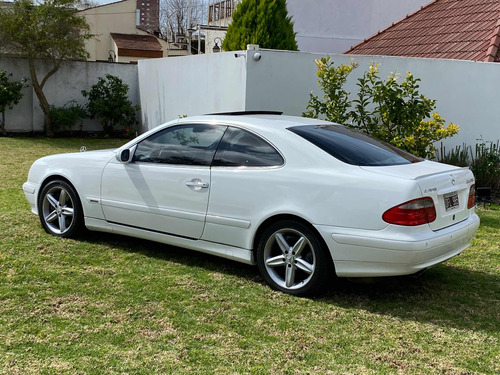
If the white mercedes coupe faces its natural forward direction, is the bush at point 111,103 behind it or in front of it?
in front

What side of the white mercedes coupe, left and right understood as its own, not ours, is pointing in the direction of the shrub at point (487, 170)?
right

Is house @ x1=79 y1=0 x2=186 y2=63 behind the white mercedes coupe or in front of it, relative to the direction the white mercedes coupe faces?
in front

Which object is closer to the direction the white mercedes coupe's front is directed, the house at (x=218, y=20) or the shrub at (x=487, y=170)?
the house

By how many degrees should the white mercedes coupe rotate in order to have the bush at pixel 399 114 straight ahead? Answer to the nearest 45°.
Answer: approximately 90° to its right

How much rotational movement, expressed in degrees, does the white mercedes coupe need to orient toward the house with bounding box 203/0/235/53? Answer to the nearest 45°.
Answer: approximately 45° to its right

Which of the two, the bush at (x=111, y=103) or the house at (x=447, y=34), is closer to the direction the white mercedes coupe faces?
the bush

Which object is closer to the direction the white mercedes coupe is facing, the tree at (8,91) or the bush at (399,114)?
the tree

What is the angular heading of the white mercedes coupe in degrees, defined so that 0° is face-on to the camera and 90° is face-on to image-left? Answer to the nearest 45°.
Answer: approximately 135°

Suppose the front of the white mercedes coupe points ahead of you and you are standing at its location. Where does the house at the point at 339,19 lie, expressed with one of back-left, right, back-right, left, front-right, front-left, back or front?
front-right
